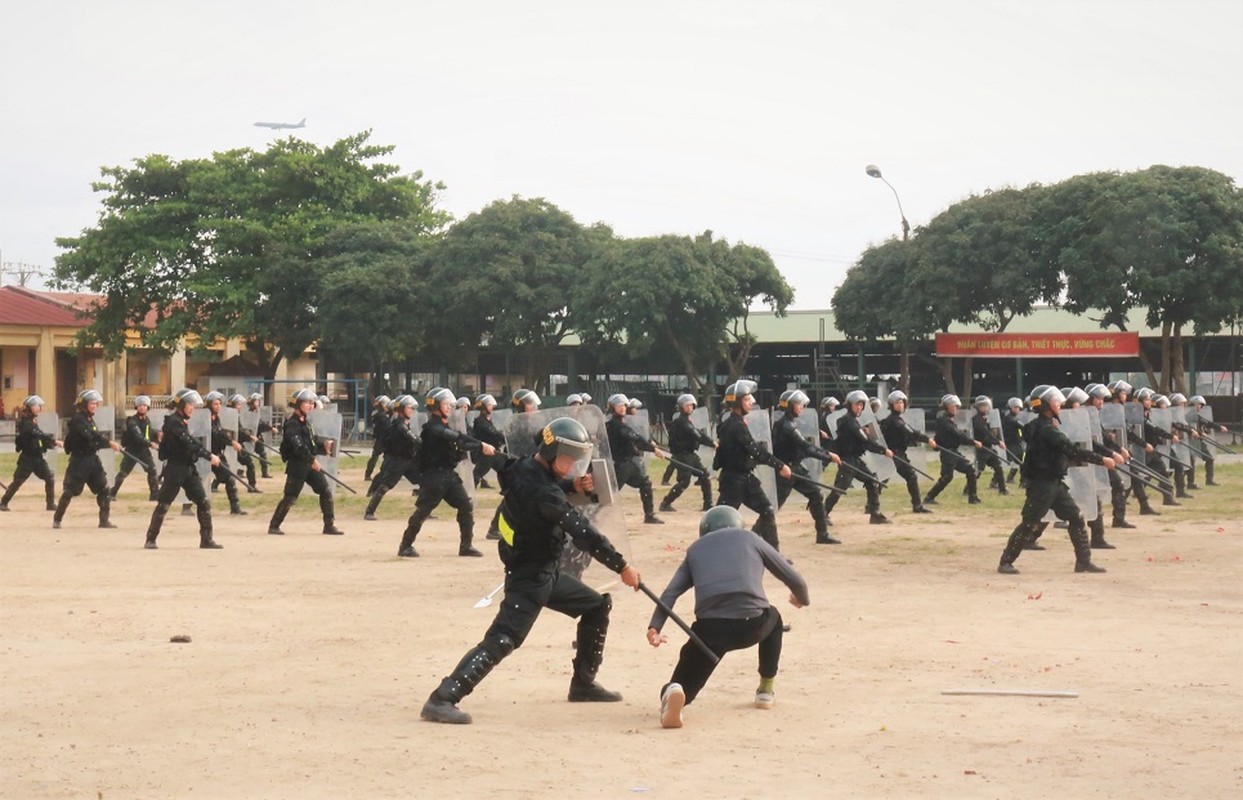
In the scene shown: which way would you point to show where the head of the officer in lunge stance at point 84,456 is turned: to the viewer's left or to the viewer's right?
to the viewer's right

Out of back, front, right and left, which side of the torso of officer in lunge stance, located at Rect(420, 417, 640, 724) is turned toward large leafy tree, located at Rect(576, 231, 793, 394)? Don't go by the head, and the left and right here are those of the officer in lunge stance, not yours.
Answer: left

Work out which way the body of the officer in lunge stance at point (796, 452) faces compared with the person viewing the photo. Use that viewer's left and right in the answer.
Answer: facing to the right of the viewer

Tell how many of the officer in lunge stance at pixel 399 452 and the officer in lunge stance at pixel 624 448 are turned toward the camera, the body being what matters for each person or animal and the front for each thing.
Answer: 0

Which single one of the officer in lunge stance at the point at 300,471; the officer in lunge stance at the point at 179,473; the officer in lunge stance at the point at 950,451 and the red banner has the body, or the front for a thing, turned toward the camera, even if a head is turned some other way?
the red banner

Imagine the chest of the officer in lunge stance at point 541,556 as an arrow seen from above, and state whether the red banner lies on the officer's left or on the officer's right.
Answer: on the officer's left

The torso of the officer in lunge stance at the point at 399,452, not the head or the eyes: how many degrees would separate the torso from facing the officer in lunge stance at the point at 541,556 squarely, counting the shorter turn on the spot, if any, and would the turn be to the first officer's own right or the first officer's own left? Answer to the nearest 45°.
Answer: approximately 90° to the first officer's own right

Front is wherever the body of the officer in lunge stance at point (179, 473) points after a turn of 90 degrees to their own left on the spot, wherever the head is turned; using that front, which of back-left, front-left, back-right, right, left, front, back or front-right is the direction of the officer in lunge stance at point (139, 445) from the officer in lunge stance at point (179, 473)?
front

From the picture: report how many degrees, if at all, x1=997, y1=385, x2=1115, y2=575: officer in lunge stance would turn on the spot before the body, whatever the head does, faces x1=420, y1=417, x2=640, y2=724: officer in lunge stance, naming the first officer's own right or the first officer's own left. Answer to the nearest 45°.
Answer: approximately 90° to the first officer's own right

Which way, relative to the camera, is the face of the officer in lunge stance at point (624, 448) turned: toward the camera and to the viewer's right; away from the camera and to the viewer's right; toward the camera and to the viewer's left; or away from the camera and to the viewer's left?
toward the camera and to the viewer's right

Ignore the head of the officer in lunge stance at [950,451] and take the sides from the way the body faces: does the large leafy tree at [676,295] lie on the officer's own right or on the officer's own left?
on the officer's own left

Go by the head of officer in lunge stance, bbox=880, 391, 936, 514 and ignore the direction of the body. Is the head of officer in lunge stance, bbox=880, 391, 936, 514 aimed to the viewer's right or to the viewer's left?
to the viewer's right

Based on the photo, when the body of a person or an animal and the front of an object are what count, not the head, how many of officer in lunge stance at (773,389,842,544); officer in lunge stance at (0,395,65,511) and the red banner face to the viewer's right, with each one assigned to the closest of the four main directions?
2

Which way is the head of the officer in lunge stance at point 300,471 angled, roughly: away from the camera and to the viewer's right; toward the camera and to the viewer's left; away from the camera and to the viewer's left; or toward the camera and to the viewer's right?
toward the camera and to the viewer's right

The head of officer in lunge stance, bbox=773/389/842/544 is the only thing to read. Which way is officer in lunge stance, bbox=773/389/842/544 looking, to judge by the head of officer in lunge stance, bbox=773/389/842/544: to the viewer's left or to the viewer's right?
to the viewer's right
